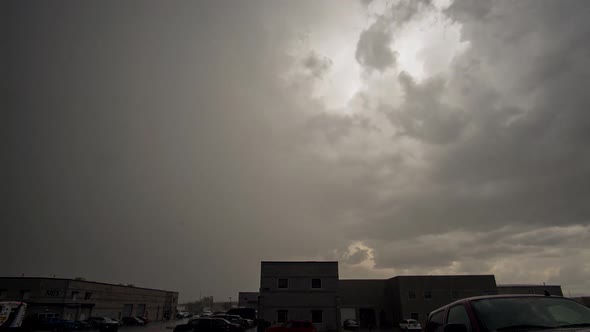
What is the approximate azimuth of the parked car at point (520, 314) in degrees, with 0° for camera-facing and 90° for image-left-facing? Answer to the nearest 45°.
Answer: approximately 315°

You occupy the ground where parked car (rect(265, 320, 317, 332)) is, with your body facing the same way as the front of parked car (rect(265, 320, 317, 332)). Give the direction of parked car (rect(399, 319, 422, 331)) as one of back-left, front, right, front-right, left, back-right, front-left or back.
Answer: back-right

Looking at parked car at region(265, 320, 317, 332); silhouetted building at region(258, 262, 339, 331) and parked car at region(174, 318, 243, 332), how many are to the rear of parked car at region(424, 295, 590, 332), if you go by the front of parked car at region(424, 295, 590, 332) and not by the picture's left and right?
3
